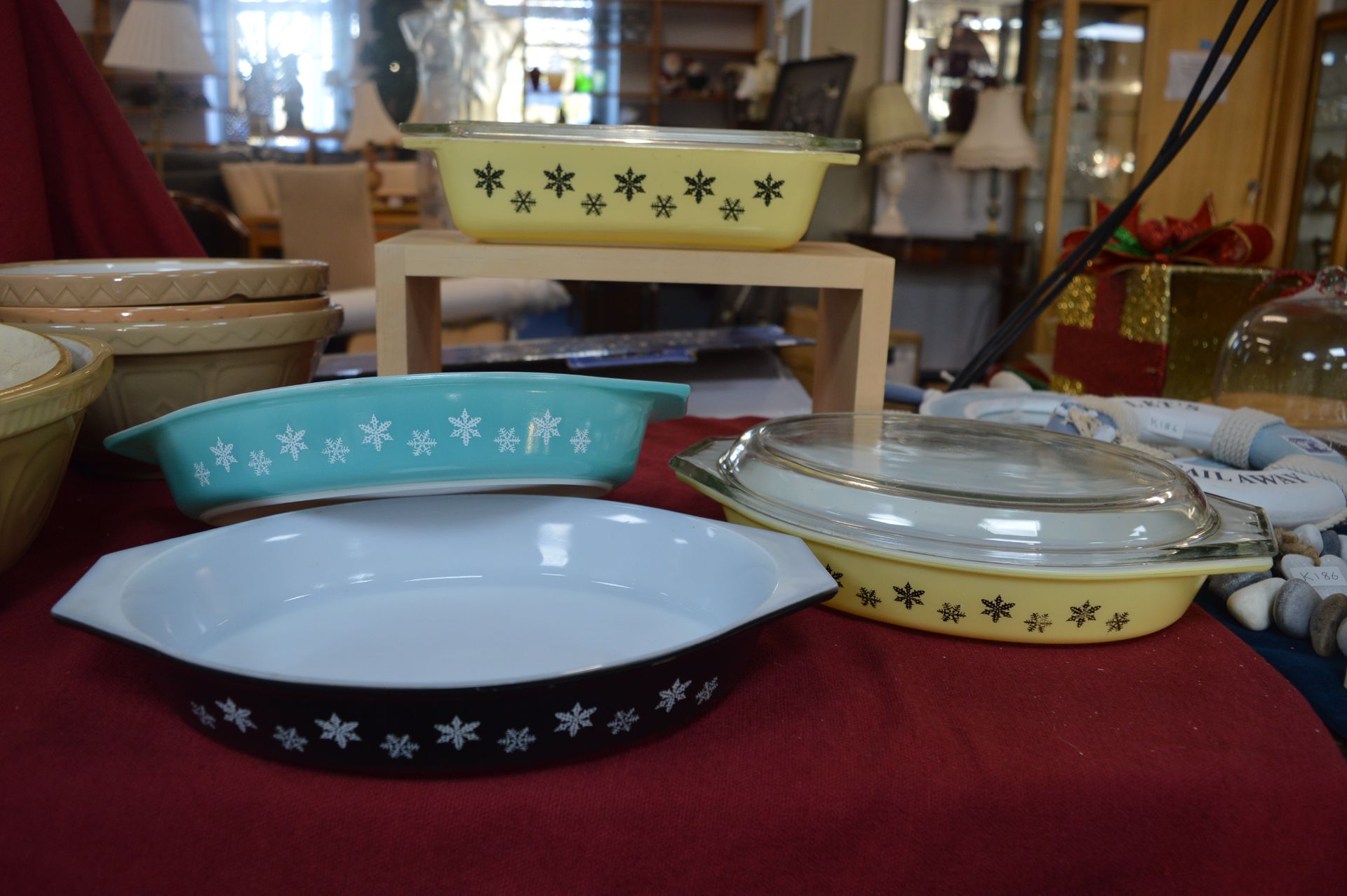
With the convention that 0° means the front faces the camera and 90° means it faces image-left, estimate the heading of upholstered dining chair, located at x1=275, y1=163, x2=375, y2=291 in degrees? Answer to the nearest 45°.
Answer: approximately 180°

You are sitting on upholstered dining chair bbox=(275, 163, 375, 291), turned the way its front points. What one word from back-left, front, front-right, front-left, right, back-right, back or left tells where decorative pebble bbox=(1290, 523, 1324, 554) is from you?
back

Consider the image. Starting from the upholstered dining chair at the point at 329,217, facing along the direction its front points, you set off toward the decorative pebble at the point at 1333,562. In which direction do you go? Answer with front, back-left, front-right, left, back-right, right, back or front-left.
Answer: back

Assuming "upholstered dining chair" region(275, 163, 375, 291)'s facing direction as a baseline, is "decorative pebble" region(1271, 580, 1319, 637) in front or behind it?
behind

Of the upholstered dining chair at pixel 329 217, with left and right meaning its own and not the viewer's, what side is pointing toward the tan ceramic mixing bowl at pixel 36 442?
back

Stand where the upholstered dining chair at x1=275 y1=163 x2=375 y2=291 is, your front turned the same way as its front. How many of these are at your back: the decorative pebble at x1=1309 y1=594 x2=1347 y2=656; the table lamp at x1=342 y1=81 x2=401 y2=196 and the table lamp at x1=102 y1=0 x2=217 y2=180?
1

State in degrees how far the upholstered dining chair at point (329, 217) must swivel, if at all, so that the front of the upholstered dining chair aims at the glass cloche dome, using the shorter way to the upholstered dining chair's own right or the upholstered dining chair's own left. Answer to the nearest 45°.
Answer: approximately 180°

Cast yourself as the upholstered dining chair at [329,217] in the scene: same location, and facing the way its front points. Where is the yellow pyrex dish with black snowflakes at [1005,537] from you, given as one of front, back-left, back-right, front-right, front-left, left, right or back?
back

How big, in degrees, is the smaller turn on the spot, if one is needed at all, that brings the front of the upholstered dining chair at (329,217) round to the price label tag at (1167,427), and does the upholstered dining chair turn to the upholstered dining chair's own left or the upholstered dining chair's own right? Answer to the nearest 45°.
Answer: approximately 180°

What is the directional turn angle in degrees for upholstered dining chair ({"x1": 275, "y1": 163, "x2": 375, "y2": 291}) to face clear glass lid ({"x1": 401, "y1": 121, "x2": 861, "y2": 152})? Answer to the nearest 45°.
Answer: approximately 180°

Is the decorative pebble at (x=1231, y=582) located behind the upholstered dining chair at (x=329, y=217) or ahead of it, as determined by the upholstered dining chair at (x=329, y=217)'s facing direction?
behind

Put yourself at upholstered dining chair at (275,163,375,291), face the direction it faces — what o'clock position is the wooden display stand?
The wooden display stand is roughly at 6 o'clock from the upholstered dining chair.

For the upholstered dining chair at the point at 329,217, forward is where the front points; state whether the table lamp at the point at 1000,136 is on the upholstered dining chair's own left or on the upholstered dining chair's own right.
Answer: on the upholstered dining chair's own right

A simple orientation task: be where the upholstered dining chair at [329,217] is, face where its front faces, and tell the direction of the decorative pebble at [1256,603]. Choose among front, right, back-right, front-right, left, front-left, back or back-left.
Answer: back

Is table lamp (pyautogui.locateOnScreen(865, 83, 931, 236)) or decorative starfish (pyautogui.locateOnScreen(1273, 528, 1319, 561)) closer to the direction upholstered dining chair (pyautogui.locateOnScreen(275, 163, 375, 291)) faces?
the table lamp

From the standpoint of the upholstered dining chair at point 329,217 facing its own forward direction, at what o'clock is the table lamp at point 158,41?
The table lamp is roughly at 11 o'clock from the upholstered dining chair.
